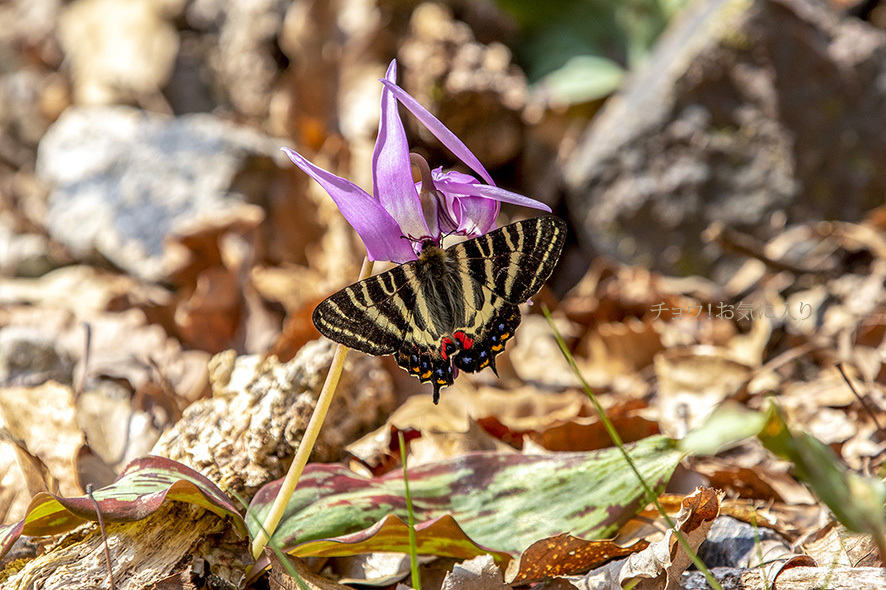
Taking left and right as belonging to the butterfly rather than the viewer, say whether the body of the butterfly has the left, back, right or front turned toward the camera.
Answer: back

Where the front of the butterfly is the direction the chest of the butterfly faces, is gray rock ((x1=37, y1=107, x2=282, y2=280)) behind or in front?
in front

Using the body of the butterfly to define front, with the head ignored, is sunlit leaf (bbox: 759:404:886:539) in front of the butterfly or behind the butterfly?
behind
